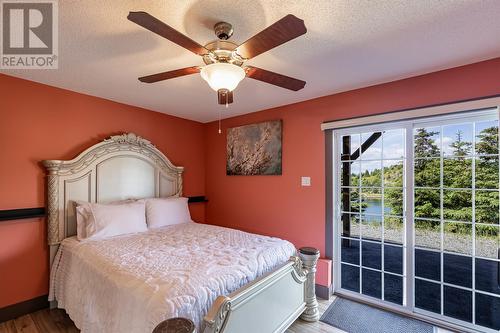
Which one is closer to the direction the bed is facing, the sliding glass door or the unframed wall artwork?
the sliding glass door

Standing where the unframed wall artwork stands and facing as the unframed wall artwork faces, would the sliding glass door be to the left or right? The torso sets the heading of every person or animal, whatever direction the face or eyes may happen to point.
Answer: on its left

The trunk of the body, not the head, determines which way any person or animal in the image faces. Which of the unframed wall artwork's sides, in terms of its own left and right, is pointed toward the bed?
front

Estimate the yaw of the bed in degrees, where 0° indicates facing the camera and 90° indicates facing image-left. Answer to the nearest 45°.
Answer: approximately 315°

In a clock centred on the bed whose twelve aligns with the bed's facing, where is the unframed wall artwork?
The unframed wall artwork is roughly at 9 o'clock from the bed.

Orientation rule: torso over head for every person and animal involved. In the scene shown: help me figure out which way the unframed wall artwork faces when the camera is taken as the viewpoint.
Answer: facing the viewer and to the left of the viewer

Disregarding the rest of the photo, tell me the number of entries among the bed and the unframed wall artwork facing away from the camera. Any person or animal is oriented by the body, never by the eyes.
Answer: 0
